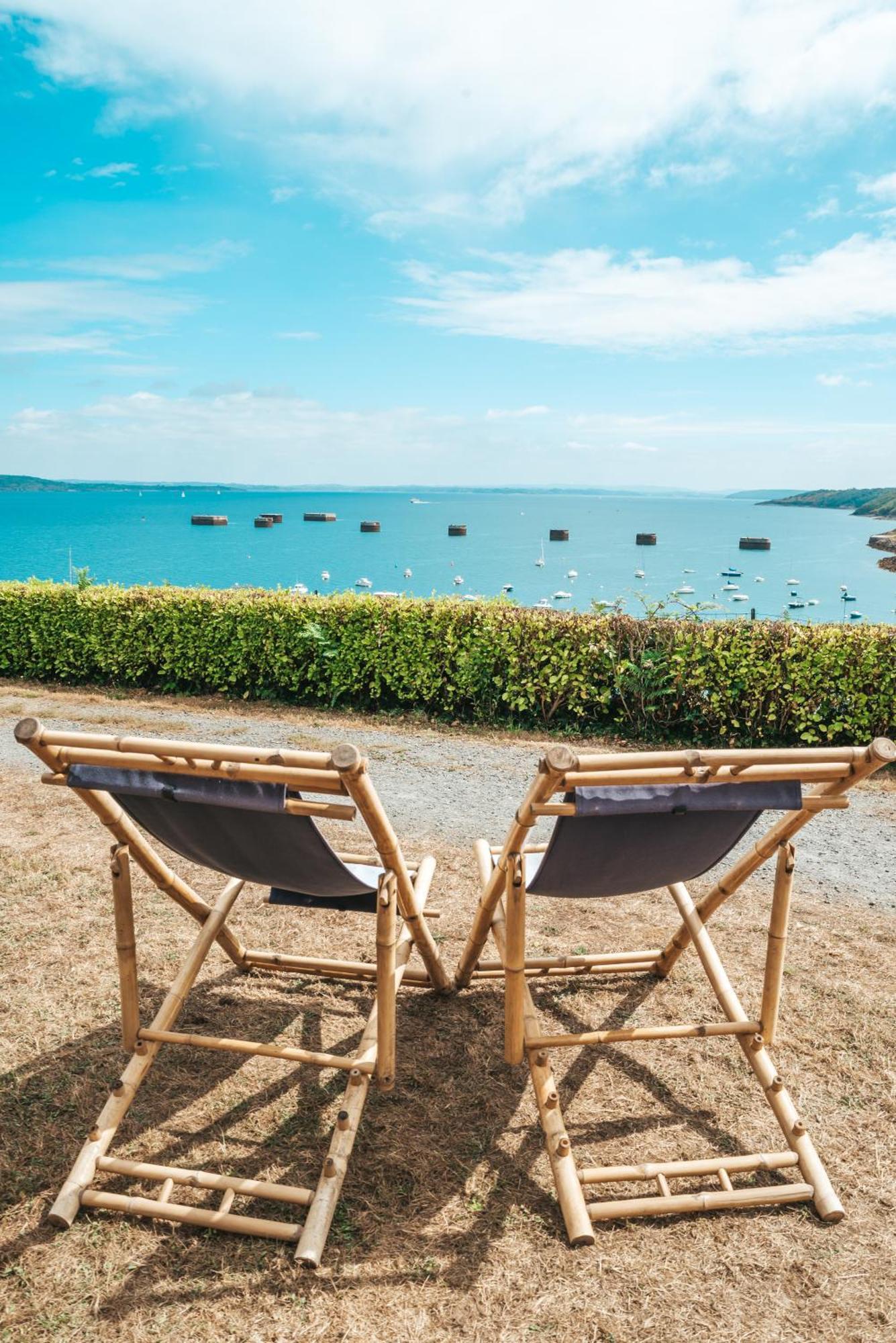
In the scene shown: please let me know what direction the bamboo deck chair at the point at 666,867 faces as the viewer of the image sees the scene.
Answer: facing away from the viewer and to the left of the viewer

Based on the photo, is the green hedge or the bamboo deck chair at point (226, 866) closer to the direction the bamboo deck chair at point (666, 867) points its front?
the green hedge

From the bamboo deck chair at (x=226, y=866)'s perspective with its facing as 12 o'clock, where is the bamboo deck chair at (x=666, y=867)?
the bamboo deck chair at (x=666, y=867) is roughly at 2 o'clock from the bamboo deck chair at (x=226, y=866).

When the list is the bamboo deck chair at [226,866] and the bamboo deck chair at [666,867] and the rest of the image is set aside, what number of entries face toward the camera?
0

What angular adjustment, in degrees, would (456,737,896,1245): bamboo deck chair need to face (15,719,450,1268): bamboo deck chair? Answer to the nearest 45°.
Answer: approximately 45° to its left

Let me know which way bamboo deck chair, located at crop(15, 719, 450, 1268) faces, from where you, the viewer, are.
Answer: facing away from the viewer and to the right of the viewer

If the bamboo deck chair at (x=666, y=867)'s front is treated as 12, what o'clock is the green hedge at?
The green hedge is roughly at 1 o'clock from the bamboo deck chair.
